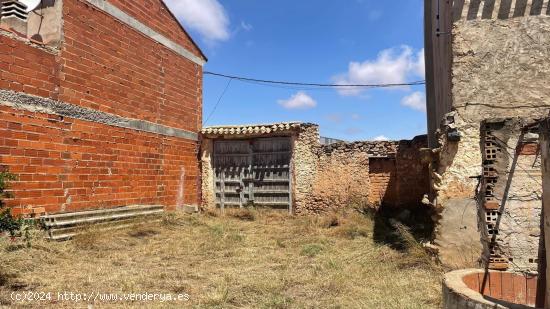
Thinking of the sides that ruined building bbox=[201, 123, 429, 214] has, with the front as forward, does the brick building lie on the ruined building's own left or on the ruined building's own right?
on the ruined building's own right

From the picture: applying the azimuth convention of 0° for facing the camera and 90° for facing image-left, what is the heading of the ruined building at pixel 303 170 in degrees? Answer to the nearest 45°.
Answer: approximately 0°

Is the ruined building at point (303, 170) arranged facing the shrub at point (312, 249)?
yes

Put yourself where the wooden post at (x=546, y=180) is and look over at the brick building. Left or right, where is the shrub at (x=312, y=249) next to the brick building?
right
